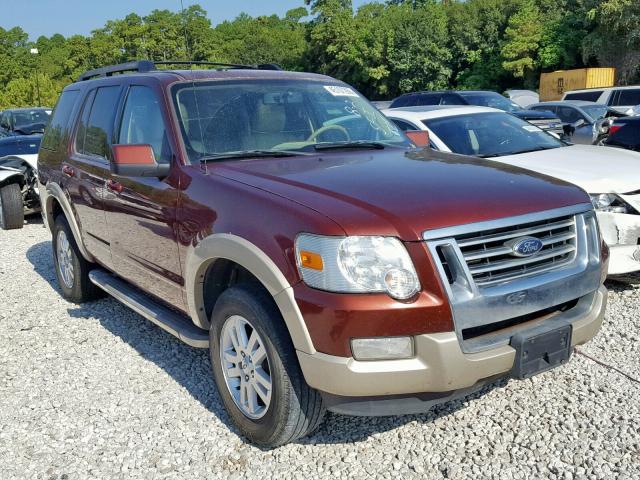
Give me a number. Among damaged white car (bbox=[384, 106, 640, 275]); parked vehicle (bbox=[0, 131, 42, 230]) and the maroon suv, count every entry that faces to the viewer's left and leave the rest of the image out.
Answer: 0

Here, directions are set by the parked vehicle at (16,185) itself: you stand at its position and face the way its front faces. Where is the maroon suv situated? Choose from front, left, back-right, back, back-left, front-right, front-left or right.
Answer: front-right

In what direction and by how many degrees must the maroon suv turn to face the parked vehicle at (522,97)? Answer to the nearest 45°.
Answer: approximately 135° to its left

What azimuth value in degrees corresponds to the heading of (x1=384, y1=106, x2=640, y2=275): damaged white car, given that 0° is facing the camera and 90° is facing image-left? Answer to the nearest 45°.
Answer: approximately 315°

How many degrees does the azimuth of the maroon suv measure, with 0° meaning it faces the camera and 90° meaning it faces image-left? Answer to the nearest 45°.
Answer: approximately 315°

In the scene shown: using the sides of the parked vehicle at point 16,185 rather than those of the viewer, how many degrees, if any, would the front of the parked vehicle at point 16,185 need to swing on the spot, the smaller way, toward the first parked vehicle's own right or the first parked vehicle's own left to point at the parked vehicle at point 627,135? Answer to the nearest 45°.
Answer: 0° — it already faces it

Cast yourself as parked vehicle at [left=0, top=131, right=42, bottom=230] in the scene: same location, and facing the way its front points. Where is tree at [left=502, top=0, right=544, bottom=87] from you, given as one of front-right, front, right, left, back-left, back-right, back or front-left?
left

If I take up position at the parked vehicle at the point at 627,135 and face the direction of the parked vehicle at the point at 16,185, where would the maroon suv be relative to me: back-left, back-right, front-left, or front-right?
front-left

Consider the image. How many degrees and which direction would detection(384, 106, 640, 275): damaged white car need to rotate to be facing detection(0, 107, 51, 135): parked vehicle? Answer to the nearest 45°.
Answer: approximately 180°

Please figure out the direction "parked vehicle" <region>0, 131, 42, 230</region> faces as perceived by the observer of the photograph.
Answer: facing the viewer and to the right of the viewer

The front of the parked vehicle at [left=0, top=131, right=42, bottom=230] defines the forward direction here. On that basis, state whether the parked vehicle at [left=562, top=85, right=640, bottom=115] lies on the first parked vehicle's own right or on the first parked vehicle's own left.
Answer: on the first parked vehicle's own left

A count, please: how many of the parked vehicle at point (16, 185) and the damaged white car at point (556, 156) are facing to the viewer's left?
0
